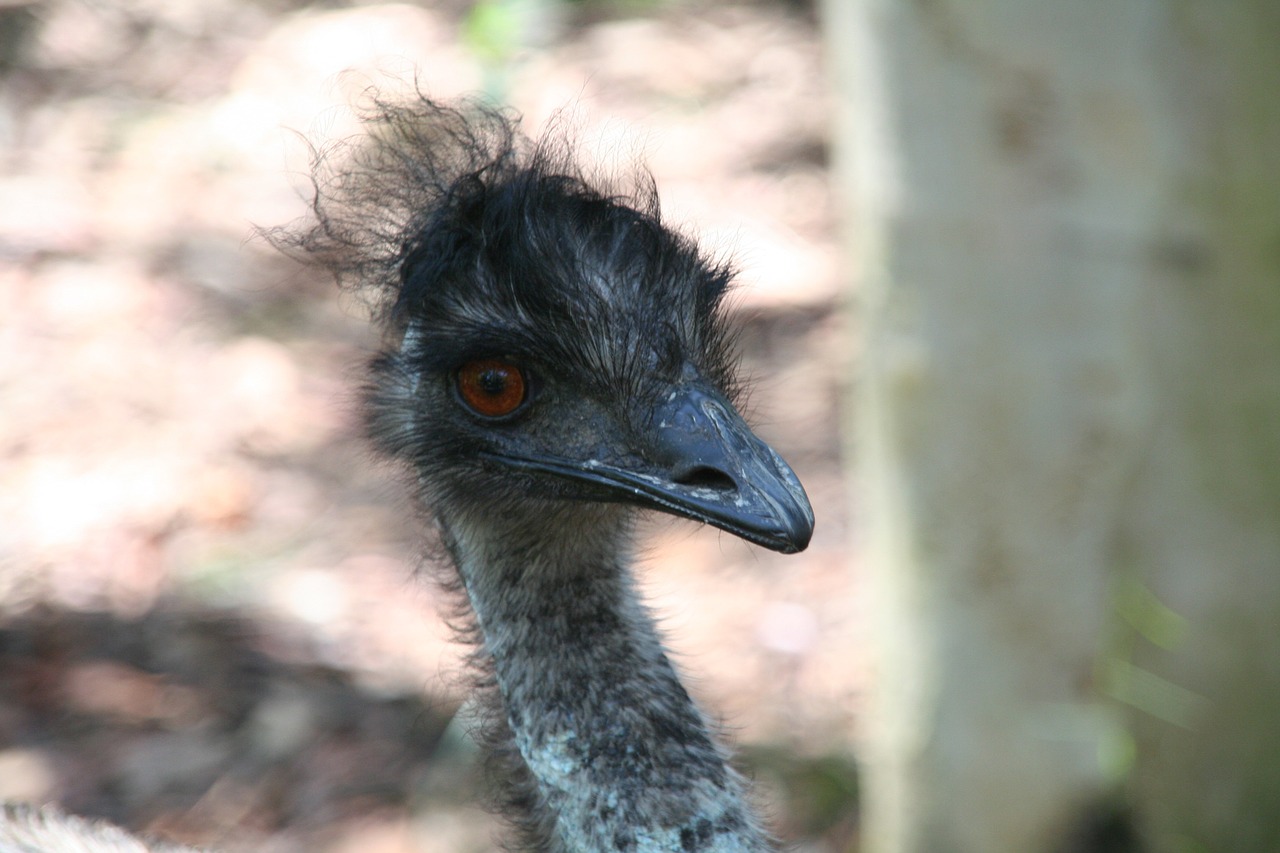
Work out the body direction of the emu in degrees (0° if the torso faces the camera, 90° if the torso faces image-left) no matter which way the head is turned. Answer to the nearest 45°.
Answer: approximately 315°
